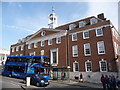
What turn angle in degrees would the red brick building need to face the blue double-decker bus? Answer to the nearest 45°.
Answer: approximately 45° to its right

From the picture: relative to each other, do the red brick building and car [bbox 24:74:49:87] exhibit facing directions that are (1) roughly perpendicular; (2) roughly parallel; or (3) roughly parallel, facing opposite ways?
roughly perpendicular

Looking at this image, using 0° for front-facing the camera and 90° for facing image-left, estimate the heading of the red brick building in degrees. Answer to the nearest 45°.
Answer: approximately 45°

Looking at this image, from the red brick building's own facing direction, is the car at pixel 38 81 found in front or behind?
in front
